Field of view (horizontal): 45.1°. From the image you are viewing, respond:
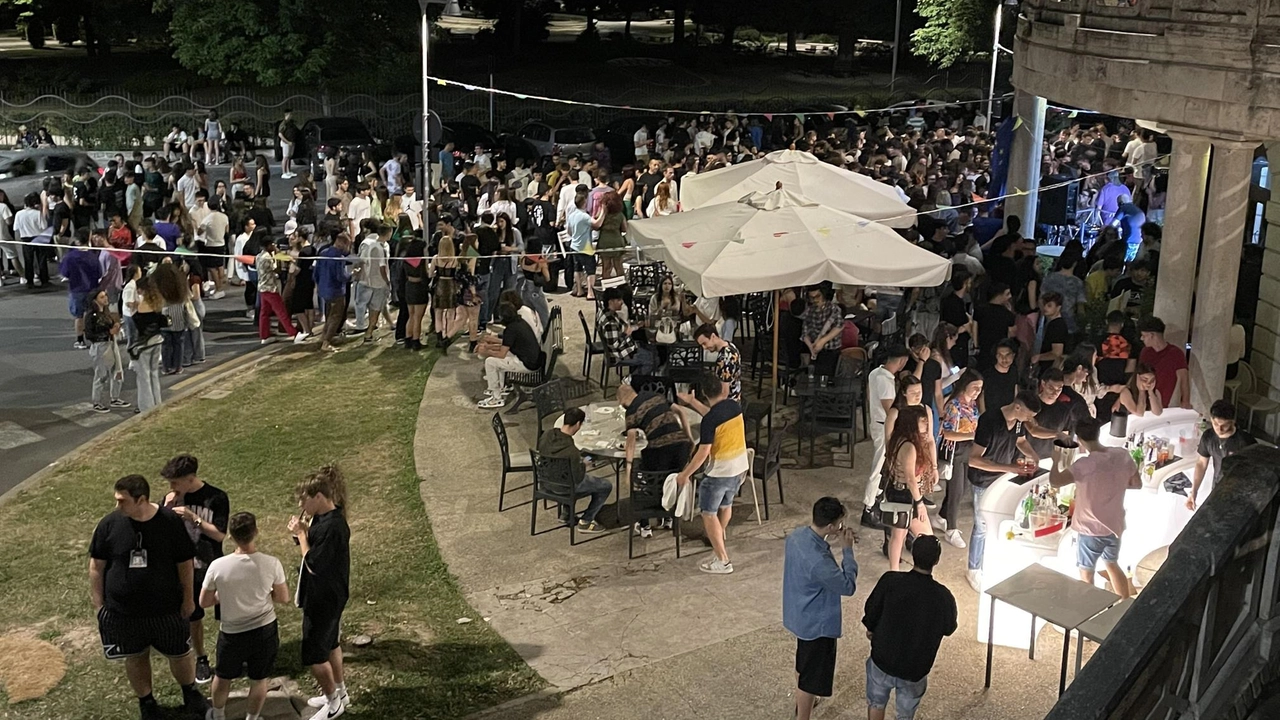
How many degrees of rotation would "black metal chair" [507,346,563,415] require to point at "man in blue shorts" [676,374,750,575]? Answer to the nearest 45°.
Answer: approximately 90° to its left

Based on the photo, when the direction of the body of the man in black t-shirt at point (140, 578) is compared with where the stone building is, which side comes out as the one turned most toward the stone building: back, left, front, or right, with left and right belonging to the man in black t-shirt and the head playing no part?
left

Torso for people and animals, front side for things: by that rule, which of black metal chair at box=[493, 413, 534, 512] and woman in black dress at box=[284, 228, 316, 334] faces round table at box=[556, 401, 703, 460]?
the black metal chair

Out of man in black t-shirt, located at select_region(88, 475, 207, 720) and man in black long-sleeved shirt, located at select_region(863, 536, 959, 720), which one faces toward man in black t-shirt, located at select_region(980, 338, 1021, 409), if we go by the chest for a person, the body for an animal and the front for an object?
man in black long-sleeved shirt, located at select_region(863, 536, 959, 720)

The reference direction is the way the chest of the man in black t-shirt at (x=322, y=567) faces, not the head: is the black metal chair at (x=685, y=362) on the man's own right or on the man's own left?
on the man's own right

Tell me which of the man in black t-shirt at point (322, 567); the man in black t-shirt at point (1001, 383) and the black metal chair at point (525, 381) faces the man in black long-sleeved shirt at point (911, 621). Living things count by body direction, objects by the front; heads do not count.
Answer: the man in black t-shirt at point (1001, 383)

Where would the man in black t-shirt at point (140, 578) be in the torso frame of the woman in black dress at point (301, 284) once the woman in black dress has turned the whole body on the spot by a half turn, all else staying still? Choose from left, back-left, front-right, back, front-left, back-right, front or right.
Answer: right

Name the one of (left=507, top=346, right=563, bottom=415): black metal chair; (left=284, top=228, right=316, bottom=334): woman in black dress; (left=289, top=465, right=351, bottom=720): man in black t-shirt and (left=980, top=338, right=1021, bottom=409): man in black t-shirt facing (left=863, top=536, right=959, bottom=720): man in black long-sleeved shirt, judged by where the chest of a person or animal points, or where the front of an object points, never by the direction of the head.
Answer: (left=980, top=338, right=1021, bottom=409): man in black t-shirt

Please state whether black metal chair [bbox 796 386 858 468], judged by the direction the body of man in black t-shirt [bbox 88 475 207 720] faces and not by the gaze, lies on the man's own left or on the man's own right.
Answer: on the man's own left

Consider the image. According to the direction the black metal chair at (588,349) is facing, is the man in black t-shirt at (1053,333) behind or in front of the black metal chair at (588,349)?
in front

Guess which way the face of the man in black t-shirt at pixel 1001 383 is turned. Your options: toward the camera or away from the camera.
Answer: toward the camera

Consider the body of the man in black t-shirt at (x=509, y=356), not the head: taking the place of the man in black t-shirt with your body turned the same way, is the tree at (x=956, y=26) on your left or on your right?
on your right

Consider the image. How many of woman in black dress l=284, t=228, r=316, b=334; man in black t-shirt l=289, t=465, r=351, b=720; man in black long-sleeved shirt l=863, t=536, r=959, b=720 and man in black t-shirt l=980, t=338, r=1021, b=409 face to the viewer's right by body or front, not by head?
0

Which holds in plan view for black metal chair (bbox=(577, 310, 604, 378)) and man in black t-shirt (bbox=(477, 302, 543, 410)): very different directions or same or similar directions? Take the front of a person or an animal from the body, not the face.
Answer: very different directions

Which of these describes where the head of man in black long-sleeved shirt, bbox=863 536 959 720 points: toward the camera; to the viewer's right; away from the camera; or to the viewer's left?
away from the camera

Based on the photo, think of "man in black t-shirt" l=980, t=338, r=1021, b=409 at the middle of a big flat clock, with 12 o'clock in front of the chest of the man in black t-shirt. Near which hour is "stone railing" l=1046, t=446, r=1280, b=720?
The stone railing is roughly at 12 o'clock from the man in black t-shirt.

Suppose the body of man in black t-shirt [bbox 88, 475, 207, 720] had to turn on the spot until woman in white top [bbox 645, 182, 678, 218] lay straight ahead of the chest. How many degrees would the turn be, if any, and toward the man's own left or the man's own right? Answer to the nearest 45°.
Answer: approximately 135° to the man's own left

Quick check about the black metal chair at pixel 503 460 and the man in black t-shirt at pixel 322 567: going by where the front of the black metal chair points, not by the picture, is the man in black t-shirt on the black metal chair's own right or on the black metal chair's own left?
on the black metal chair's own right

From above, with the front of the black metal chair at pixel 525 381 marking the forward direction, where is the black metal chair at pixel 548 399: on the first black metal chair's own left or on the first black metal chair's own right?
on the first black metal chair's own left
